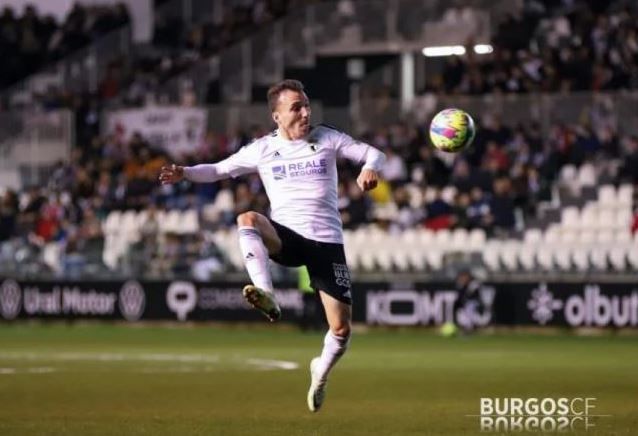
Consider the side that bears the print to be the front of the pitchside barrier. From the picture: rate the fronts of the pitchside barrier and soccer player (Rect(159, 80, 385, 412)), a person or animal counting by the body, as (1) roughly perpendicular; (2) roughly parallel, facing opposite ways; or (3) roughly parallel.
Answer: roughly parallel

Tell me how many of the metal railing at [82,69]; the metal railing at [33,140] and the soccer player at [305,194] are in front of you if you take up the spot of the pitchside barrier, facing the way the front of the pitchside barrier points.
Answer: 1

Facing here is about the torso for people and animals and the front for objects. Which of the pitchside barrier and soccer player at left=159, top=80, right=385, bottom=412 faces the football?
the pitchside barrier

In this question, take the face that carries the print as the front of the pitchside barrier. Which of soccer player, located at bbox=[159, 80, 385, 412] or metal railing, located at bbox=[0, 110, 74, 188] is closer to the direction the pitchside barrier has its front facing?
the soccer player

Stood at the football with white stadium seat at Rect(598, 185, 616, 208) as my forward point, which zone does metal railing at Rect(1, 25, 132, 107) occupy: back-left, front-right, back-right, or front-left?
front-left

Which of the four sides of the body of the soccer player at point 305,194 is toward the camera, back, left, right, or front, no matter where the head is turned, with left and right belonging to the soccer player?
front

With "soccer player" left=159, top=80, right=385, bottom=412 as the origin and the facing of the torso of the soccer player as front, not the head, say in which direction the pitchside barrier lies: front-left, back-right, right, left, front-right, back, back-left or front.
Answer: back

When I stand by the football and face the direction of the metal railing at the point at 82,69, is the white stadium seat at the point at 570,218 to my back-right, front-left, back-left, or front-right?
front-right

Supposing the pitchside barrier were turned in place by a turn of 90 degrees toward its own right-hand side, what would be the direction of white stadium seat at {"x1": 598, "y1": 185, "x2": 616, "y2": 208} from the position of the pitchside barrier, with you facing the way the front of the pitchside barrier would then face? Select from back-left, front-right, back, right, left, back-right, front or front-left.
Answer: back

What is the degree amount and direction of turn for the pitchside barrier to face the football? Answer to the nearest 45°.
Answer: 0° — it already faces it

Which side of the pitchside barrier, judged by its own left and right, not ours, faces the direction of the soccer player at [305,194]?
front

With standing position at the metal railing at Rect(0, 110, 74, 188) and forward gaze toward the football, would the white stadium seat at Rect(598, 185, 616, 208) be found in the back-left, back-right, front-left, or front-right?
front-left

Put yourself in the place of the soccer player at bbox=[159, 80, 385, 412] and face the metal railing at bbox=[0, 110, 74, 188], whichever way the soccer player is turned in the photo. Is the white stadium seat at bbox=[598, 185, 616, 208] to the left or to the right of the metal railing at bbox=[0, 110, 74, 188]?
right

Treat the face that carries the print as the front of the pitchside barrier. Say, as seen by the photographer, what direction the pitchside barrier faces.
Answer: facing the viewer

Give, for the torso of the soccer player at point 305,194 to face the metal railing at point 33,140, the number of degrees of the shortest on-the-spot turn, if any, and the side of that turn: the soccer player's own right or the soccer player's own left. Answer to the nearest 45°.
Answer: approximately 180°
